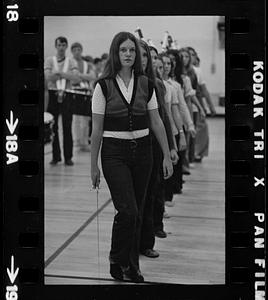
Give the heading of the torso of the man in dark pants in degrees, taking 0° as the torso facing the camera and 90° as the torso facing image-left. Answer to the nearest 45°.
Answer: approximately 0°
